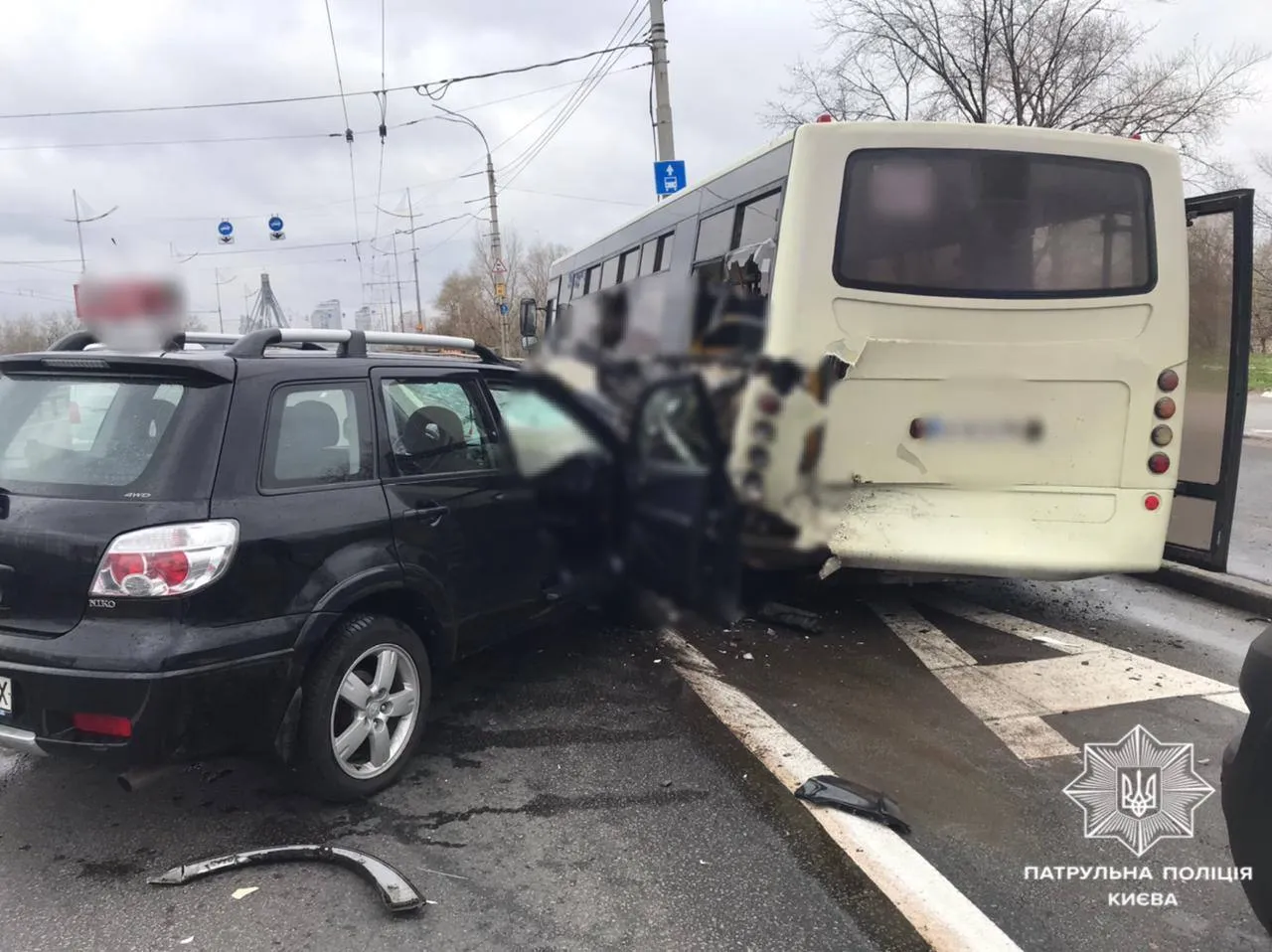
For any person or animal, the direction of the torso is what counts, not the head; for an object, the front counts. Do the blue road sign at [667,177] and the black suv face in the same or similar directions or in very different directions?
very different directions

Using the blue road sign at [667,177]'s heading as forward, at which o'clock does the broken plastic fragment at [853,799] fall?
The broken plastic fragment is roughly at 12 o'clock from the blue road sign.

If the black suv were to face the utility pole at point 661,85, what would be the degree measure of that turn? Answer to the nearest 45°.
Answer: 0° — it already faces it

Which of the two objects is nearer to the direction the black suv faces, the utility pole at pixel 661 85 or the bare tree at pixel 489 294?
the utility pole

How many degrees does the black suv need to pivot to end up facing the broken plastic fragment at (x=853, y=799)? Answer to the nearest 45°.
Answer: approximately 45° to its right

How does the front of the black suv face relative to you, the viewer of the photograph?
facing away from the viewer and to the right of the viewer

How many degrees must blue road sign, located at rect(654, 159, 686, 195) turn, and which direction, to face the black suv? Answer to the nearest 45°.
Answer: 0° — it already faces it

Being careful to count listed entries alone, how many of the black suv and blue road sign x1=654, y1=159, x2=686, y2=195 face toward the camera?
1

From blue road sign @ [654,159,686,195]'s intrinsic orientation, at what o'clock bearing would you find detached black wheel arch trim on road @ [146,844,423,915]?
The detached black wheel arch trim on road is roughly at 12 o'clock from the blue road sign.
